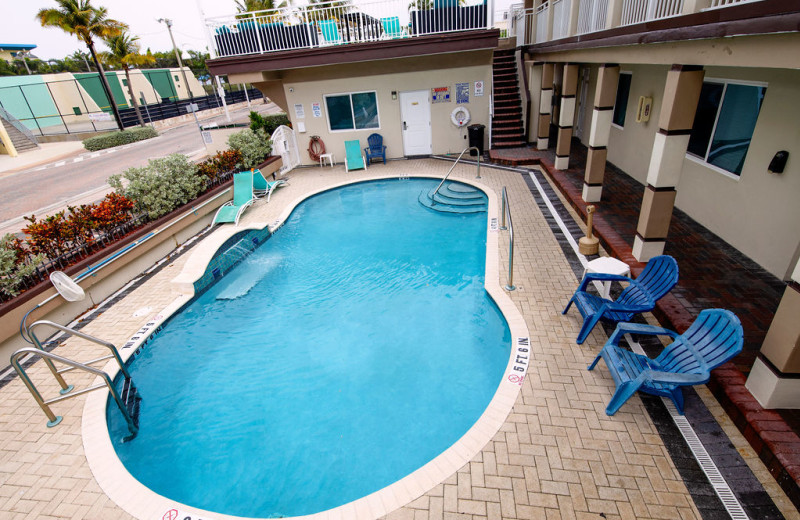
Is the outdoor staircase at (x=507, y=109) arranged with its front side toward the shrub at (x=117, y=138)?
no

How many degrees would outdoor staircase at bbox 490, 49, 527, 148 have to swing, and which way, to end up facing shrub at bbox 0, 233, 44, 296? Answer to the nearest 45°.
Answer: approximately 45° to its right

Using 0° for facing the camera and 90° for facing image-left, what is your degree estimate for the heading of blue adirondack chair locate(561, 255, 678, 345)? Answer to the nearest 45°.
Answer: approximately 45°

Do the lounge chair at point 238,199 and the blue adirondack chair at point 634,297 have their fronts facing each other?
no

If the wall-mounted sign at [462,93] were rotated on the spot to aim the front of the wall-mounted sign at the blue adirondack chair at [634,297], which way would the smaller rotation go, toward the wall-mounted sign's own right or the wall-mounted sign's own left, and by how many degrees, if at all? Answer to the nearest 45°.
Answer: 0° — it already faces it

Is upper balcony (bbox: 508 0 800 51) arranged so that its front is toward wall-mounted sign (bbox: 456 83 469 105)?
no

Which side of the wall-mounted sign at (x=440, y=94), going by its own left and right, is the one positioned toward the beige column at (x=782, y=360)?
front

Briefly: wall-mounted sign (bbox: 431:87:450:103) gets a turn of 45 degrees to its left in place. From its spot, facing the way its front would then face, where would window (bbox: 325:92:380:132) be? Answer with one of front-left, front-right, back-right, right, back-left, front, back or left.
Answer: back-right

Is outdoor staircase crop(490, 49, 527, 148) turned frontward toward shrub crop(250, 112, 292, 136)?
no

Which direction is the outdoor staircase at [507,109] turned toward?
toward the camera

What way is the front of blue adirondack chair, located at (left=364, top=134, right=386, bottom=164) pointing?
toward the camera

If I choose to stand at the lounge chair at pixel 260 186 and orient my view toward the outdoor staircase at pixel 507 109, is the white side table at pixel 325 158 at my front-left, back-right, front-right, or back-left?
front-left

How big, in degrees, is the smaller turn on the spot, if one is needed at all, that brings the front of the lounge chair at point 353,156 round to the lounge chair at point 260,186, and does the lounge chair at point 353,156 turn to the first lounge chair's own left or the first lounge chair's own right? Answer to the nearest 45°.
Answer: approximately 45° to the first lounge chair's own right

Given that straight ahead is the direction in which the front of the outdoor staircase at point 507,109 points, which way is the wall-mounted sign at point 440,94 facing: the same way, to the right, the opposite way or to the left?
the same way

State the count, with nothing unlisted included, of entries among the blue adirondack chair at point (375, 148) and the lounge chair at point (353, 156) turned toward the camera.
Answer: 2

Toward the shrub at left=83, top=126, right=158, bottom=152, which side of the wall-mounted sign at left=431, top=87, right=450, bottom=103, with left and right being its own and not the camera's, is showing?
right

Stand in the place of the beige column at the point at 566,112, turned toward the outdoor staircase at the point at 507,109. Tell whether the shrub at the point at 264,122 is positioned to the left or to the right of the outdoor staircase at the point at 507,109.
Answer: left

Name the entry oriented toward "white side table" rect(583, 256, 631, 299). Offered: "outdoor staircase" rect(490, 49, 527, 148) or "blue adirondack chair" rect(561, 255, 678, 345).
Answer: the outdoor staircase

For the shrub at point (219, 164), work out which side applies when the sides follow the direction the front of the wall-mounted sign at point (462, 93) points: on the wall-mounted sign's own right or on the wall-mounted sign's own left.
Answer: on the wall-mounted sign's own right

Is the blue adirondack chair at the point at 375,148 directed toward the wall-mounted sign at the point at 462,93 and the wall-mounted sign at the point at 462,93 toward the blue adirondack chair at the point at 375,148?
no

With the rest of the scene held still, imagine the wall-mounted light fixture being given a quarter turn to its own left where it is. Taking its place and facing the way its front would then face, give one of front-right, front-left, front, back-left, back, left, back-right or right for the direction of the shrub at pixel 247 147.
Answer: back-right

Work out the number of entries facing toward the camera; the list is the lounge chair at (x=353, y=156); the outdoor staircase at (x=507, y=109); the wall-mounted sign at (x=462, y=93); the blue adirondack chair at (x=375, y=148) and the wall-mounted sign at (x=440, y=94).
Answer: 5
